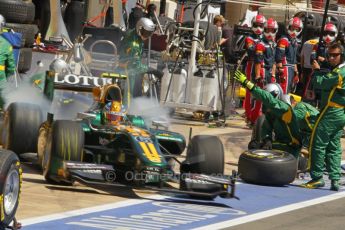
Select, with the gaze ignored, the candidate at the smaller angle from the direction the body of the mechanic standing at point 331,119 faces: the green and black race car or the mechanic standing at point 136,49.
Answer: the green and black race car

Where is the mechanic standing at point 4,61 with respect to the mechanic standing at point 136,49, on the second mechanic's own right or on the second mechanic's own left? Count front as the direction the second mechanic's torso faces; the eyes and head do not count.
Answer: on the second mechanic's own right
